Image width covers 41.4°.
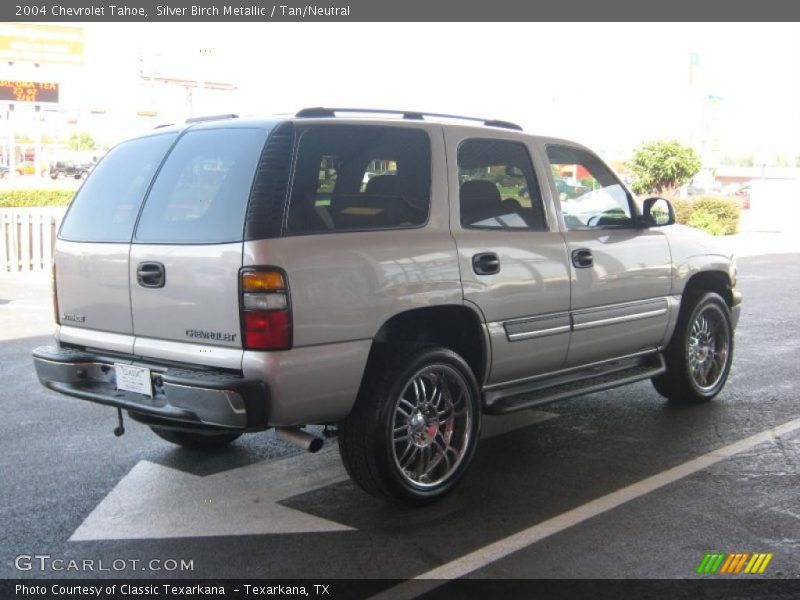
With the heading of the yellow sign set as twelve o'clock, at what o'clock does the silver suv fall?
The silver suv is roughly at 12 o'clock from the yellow sign.

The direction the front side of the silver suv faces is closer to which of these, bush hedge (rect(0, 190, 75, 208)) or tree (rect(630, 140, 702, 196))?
the tree

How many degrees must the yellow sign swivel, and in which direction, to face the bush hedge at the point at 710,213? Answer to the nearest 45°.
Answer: approximately 45° to its left

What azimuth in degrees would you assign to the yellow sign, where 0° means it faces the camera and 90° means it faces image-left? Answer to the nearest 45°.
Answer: approximately 0°

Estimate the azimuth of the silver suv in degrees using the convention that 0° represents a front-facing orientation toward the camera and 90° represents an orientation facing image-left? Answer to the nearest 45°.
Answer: approximately 225°

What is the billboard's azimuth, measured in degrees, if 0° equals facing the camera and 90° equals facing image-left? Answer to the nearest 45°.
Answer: approximately 0°

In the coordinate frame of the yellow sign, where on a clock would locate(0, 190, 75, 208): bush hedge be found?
The bush hedge is roughly at 12 o'clock from the yellow sign.

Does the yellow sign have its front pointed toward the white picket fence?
yes

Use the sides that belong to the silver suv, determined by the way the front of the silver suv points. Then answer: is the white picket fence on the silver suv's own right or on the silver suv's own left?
on the silver suv's own left

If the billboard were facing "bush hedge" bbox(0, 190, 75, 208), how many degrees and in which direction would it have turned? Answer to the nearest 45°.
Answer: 0° — it already faces it

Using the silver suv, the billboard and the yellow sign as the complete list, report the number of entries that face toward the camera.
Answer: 2
